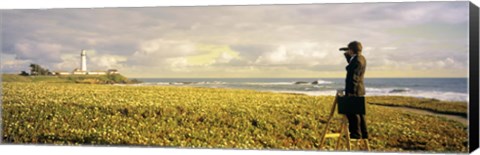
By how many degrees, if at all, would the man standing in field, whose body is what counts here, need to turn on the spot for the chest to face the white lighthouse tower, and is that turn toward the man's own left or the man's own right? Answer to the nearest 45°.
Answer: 0° — they already face it

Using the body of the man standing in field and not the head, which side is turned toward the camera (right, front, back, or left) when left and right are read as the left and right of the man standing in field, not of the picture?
left
